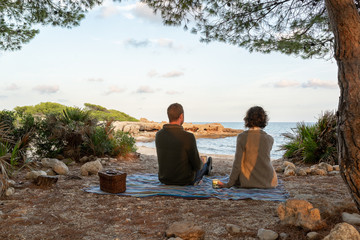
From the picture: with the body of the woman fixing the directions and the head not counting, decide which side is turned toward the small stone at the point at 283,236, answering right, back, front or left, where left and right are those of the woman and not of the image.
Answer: back

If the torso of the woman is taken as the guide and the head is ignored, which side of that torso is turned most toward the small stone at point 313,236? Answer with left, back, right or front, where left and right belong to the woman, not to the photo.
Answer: back

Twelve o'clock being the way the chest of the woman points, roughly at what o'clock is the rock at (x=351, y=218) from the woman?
The rock is roughly at 5 o'clock from the woman.

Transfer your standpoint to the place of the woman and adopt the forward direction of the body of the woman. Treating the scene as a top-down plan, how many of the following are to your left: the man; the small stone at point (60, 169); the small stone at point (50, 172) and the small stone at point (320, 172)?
3

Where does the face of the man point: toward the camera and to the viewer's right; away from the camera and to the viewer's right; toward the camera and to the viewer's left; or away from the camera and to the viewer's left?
away from the camera and to the viewer's right

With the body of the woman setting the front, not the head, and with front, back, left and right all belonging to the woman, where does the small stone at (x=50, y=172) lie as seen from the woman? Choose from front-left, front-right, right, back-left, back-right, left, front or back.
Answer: left

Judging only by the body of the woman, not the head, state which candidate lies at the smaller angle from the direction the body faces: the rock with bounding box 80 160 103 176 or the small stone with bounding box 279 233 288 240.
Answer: the rock

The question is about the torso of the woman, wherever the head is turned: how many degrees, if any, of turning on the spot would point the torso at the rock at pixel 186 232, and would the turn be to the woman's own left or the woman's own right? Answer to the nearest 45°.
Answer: approximately 180°

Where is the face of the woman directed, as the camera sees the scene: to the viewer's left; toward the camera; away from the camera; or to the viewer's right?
away from the camera

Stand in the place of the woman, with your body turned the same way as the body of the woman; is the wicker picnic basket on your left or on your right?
on your left

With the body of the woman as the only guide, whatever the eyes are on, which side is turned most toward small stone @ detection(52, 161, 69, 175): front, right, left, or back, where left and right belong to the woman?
left

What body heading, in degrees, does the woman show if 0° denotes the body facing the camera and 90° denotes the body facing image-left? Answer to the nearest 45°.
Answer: approximately 180°

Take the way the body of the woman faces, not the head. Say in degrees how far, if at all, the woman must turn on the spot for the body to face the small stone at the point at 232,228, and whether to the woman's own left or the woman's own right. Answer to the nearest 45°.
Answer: approximately 180°
